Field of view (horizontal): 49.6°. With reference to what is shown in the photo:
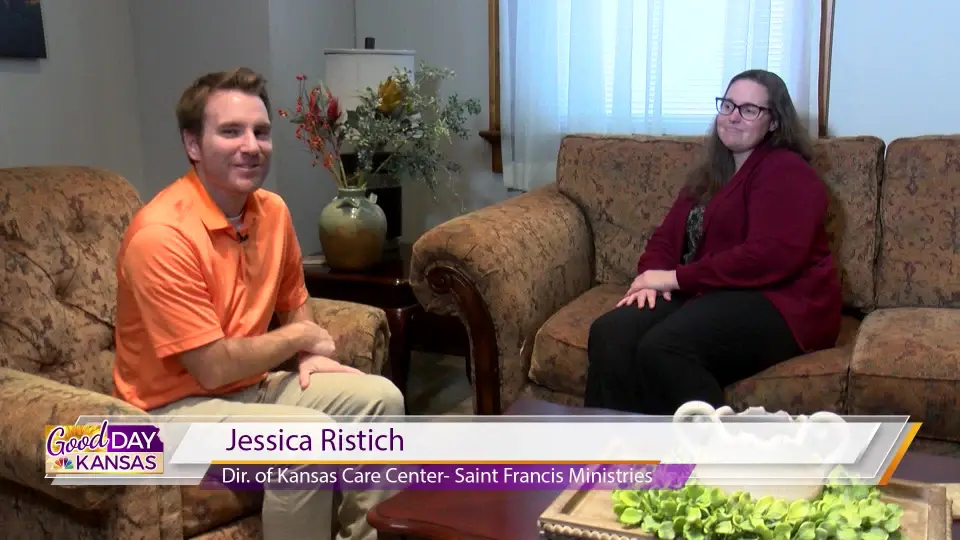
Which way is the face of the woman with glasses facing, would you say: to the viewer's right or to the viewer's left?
to the viewer's left

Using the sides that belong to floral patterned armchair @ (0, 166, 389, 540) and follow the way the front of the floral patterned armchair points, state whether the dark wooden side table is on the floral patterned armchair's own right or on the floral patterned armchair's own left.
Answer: on the floral patterned armchair's own left

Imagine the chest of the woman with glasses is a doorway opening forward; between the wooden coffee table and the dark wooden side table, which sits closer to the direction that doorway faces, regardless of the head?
the wooden coffee table

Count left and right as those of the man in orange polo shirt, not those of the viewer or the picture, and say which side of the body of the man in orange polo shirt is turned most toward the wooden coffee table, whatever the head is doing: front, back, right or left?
front

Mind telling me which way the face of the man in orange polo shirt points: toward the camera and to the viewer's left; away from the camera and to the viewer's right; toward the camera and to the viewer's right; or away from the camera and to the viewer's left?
toward the camera and to the viewer's right

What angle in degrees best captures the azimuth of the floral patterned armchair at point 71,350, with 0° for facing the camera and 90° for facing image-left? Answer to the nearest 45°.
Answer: approximately 315°

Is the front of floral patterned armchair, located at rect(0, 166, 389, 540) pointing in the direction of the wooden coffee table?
yes

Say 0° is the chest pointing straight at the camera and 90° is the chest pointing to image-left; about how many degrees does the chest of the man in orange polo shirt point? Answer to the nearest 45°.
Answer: approximately 315°

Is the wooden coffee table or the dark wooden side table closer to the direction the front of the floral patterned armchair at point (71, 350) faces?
the wooden coffee table

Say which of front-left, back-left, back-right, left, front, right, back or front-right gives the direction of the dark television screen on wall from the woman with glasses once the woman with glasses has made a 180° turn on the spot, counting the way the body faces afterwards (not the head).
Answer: back-left

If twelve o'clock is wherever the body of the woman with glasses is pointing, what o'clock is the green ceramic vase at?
The green ceramic vase is roughly at 2 o'clock from the woman with glasses.

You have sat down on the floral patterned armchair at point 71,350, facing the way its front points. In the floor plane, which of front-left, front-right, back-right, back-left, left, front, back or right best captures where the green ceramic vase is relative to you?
left

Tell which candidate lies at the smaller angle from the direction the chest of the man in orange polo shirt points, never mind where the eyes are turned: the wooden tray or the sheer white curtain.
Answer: the wooden tray

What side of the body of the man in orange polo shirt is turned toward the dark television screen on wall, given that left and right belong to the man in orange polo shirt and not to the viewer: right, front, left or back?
back

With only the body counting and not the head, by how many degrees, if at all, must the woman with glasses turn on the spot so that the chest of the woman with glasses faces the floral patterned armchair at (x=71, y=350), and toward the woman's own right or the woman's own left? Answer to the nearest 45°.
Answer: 0° — they already face it
